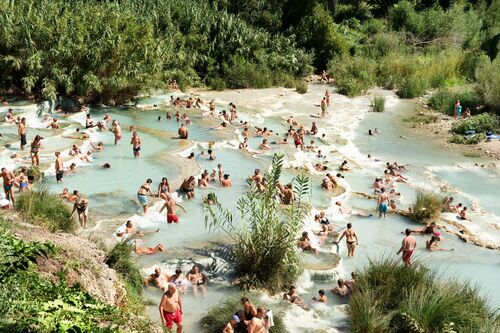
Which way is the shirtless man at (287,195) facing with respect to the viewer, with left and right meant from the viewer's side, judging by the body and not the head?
facing away from the viewer

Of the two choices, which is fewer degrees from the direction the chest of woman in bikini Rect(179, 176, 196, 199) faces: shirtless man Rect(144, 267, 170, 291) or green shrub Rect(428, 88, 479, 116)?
the shirtless man

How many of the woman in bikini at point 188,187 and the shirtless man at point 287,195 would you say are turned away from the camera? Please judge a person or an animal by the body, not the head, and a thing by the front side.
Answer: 1

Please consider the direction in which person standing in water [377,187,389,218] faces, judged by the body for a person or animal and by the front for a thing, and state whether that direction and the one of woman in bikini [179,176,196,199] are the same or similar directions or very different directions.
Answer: very different directions

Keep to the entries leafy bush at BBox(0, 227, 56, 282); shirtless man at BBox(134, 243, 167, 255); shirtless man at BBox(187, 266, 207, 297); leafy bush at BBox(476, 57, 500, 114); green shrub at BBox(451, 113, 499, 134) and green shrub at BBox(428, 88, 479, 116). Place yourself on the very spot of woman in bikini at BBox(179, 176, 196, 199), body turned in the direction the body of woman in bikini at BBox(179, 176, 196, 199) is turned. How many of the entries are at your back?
3

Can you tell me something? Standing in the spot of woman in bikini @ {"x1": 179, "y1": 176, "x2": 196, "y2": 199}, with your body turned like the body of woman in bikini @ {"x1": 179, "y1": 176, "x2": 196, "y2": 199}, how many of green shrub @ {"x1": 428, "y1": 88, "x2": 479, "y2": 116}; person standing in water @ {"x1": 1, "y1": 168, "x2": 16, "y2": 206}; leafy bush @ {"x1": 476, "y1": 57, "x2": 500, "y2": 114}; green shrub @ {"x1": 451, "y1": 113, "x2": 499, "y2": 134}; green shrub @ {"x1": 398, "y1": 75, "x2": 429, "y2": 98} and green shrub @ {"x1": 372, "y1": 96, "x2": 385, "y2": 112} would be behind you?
5

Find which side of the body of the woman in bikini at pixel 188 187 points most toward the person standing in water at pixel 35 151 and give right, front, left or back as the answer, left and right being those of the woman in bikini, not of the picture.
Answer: right

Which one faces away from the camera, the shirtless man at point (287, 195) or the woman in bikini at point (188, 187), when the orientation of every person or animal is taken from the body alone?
the shirtless man
